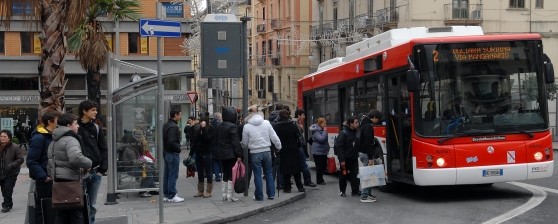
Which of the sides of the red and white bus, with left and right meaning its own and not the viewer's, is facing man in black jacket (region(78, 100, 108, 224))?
right

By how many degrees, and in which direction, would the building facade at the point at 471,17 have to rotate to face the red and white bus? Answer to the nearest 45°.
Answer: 0° — it already faces it

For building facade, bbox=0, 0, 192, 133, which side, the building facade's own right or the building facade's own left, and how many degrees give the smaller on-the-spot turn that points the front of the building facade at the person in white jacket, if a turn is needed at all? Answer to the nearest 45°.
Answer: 0° — it already faces them

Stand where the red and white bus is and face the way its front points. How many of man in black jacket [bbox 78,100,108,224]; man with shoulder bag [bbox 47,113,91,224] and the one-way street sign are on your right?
3

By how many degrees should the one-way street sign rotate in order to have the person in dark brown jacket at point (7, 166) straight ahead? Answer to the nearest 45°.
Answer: approximately 135° to its right
